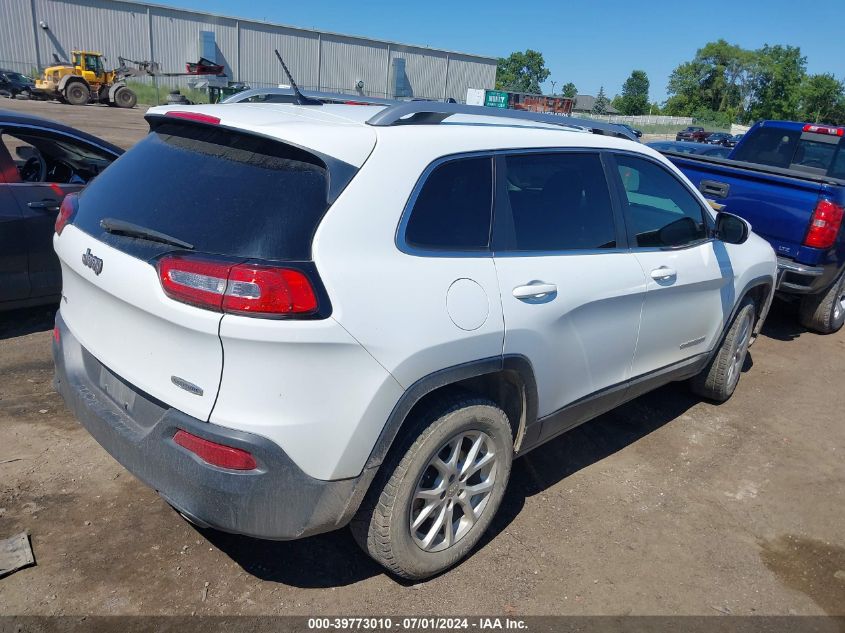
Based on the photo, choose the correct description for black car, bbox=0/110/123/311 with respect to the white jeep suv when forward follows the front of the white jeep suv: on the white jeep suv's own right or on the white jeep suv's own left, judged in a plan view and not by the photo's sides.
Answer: on the white jeep suv's own left

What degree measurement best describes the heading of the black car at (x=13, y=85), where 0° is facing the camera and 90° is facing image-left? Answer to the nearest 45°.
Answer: approximately 270°

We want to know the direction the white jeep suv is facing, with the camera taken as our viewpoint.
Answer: facing away from the viewer and to the right of the viewer

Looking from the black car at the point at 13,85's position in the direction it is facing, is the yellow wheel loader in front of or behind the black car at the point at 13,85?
in front

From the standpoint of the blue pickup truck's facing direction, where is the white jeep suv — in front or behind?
behind

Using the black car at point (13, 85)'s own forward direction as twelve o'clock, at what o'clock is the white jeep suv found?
The white jeep suv is roughly at 3 o'clock from the black car.

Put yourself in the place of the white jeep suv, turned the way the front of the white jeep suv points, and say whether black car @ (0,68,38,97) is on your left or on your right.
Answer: on your left

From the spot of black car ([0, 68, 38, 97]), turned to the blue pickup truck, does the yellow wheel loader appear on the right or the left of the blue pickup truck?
left

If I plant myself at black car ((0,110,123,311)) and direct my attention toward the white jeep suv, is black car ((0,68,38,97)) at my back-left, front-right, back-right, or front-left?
back-left
